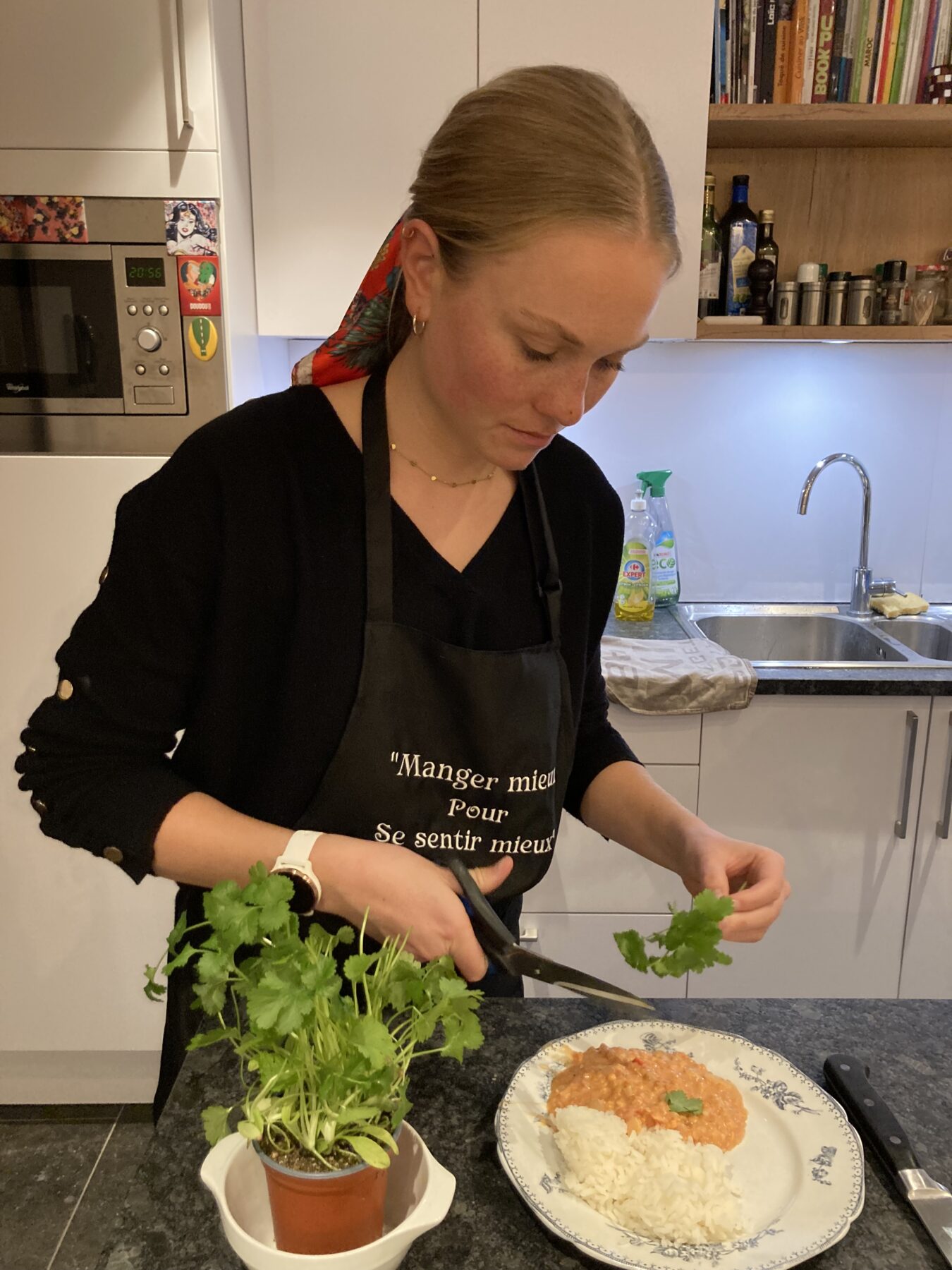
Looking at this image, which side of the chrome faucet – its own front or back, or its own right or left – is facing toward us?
left

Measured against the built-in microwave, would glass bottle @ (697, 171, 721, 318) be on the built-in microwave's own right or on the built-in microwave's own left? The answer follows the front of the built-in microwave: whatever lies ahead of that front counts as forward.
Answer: on the built-in microwave's own left

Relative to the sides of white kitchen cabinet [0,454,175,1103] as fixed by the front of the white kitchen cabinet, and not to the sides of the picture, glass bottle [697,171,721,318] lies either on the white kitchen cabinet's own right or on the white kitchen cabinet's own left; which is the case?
on the white kitchen cabinet's own left
